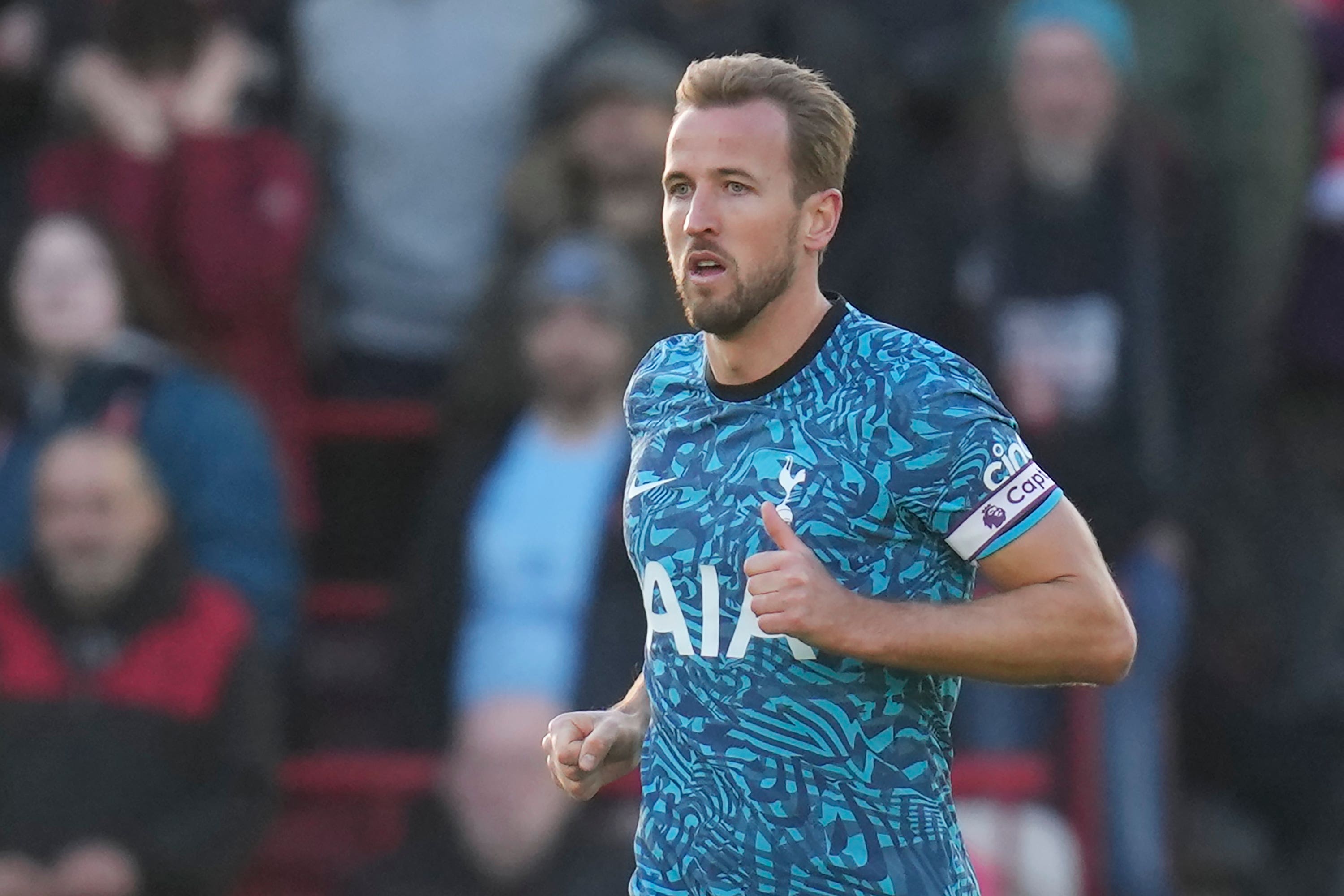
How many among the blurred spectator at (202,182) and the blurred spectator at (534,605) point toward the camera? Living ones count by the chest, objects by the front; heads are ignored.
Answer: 2

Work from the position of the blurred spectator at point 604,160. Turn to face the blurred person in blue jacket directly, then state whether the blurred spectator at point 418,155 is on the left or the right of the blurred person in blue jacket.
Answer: right

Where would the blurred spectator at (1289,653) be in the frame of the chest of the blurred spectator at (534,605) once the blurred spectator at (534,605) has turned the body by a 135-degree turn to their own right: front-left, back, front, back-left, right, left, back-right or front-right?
back-right

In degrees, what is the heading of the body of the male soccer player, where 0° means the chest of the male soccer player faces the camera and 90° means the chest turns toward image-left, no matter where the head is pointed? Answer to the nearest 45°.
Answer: approximately 45°

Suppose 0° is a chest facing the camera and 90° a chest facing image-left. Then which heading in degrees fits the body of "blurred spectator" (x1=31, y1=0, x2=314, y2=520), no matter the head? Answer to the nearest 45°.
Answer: approximately 0°

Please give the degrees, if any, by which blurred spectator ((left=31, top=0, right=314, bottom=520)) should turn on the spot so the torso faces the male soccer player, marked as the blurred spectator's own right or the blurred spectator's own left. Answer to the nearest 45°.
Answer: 0° — they already face them

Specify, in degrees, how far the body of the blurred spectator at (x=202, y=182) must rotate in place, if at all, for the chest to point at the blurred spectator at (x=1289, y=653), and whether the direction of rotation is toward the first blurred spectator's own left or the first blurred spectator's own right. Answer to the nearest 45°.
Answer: approximately 90° to the first blurred spectator's own left
